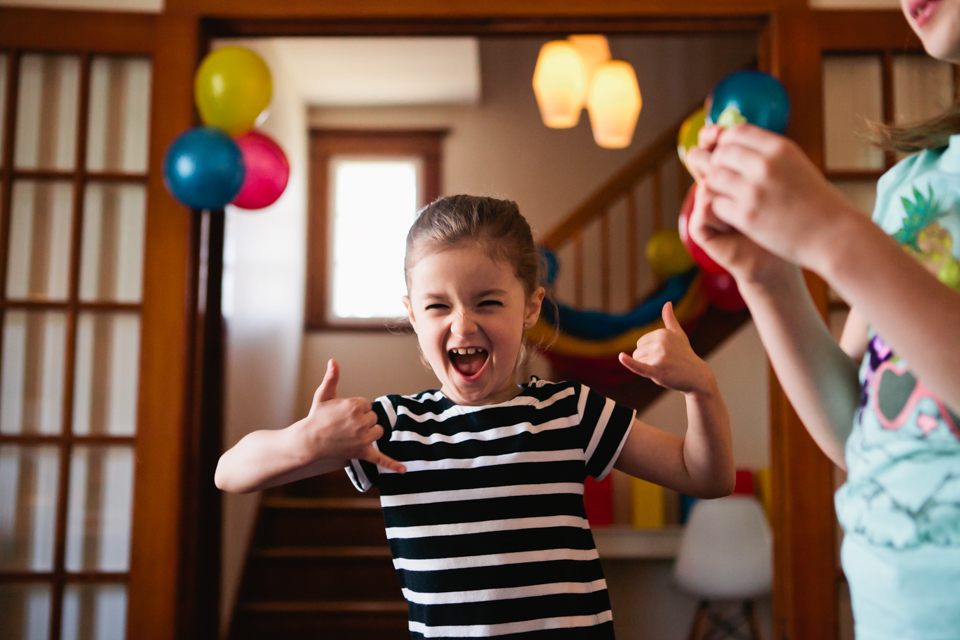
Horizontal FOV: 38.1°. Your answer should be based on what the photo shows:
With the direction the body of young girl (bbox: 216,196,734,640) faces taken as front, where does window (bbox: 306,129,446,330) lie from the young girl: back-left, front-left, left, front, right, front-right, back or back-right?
back

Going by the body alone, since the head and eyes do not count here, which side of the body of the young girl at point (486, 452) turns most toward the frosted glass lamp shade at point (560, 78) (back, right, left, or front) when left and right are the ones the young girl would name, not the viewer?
back

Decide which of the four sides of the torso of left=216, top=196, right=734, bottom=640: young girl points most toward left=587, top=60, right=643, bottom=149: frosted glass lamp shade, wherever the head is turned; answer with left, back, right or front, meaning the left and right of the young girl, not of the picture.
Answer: back

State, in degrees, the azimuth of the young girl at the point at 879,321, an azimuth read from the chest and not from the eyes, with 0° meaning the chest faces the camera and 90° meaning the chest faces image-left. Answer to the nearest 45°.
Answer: approximately 45°

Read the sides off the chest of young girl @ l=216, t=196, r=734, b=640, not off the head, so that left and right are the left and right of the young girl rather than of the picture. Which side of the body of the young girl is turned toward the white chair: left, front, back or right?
back

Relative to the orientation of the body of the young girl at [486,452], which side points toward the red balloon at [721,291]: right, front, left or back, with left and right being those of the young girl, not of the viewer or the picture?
back
